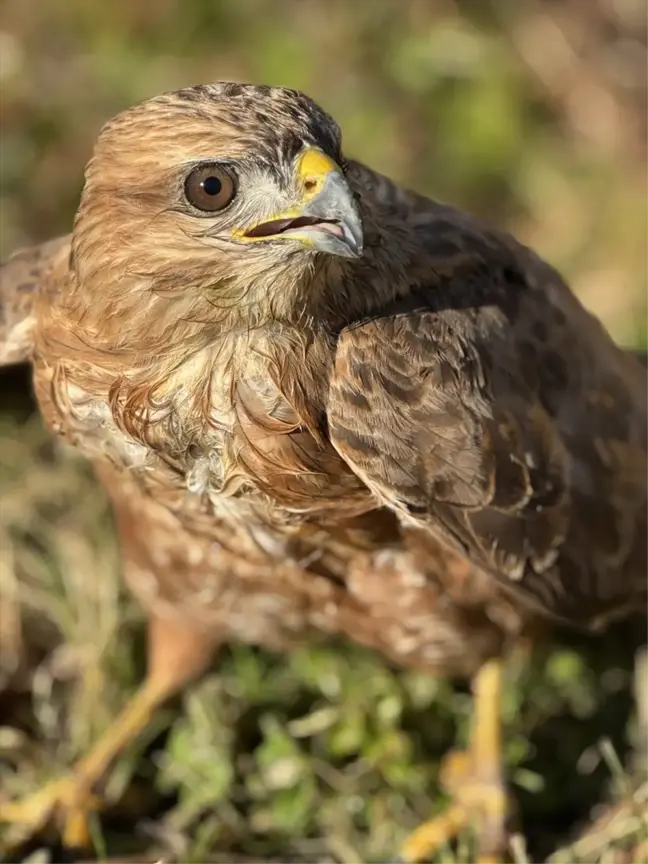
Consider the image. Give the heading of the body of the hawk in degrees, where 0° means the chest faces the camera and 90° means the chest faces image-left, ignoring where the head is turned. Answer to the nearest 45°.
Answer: approximately 45°
